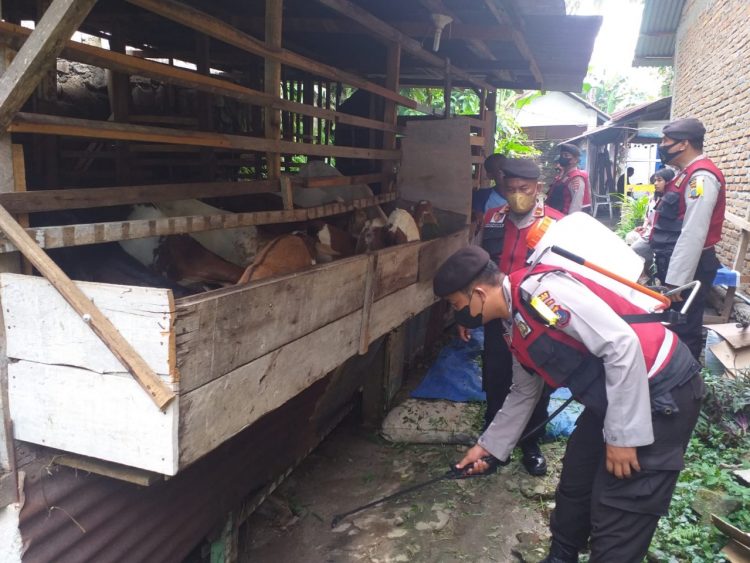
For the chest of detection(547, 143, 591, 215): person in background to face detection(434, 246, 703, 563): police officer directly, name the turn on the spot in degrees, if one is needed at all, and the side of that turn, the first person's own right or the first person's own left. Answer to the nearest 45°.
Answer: approximately 45° to the first person's own left

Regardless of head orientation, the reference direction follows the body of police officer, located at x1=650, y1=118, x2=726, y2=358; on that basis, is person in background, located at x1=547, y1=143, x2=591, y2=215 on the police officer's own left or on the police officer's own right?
on the police officer's own right

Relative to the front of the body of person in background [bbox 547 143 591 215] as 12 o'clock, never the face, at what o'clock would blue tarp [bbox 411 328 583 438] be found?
The blue tarp is roughly at 11 o'clock from the person in background.

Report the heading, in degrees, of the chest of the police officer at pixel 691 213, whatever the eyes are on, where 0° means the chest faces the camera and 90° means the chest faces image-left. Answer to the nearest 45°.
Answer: approximately 90°

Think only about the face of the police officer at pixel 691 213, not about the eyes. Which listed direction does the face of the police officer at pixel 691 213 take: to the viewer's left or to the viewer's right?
to the viewer's left

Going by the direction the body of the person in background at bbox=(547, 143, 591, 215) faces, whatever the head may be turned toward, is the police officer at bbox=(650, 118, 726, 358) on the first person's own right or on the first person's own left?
on the first person's own left

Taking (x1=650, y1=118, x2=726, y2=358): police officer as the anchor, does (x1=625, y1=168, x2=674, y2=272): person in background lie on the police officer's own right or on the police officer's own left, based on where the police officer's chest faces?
on the police officer's own right

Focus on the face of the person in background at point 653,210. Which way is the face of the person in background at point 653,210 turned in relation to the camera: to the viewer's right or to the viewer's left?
to the viewer's left

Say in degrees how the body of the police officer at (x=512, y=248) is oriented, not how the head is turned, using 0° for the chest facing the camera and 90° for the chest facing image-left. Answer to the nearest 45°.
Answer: approximately 0°

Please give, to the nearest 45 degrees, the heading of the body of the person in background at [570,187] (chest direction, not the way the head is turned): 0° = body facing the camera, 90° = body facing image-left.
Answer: approximately 45°
